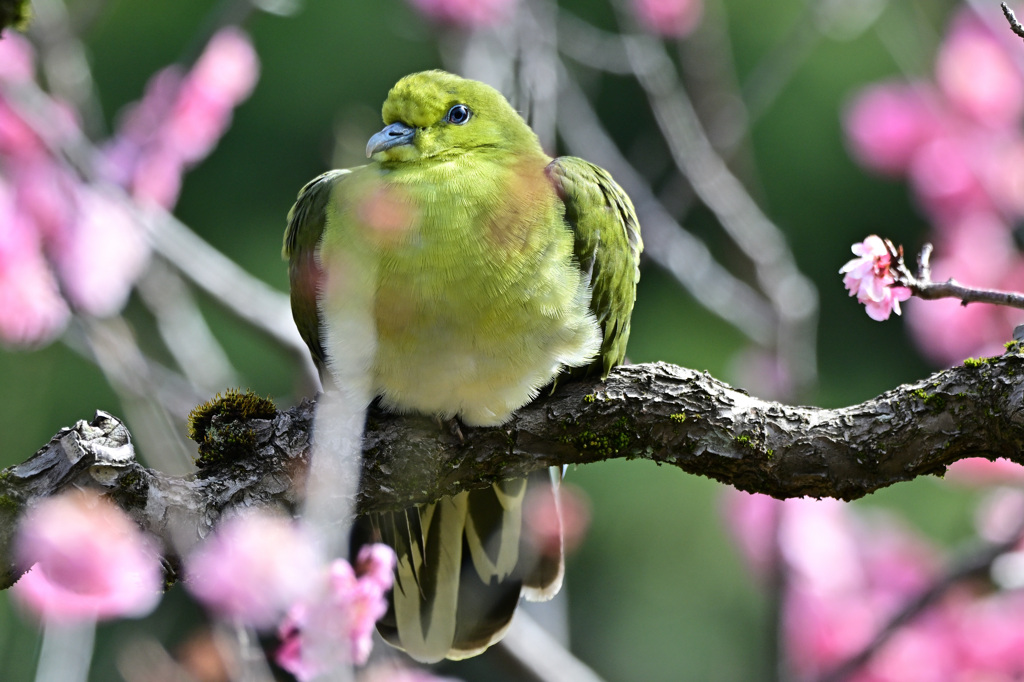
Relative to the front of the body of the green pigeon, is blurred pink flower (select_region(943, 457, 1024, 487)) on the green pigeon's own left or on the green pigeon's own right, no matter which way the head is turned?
on the green pigeon's own left

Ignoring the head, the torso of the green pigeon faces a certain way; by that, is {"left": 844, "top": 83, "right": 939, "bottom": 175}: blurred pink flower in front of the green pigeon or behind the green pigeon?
behind

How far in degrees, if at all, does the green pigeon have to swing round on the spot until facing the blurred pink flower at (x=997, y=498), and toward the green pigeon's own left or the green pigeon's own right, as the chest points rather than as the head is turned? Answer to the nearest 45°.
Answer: approximately 135° to the green pigeon's own left

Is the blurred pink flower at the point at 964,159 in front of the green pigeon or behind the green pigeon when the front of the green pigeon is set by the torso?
behind

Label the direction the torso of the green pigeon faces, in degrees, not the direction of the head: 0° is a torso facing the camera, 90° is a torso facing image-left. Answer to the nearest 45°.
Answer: approximately 0°

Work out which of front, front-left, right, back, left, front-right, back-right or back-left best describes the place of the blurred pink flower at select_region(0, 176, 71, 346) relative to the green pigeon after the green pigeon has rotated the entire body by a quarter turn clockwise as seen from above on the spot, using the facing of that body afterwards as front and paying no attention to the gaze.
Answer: front-right

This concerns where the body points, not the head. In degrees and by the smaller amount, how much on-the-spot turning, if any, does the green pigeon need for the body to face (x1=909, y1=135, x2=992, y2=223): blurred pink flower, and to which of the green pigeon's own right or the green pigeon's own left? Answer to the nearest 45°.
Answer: approximately 135° to the green pigeon's own left

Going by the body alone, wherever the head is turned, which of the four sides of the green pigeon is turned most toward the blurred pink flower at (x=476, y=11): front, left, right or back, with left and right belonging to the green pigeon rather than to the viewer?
back

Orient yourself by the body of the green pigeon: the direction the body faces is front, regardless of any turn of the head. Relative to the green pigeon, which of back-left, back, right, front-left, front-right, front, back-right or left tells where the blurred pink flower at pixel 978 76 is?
back-left
